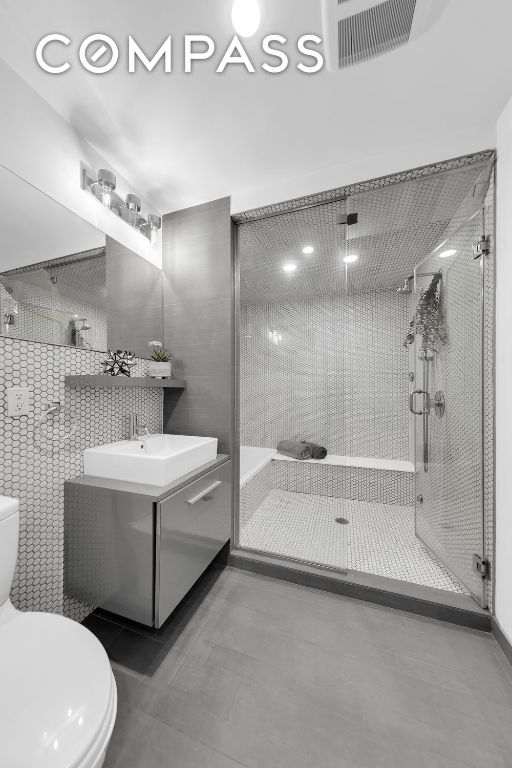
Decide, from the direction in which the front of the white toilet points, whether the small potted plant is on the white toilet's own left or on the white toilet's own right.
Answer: on the white toilet's own left

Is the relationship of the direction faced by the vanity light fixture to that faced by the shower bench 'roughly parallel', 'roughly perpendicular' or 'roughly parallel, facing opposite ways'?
roughly perpendicular

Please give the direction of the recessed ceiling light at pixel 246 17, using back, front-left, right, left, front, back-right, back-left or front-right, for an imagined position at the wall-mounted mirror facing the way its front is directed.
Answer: front

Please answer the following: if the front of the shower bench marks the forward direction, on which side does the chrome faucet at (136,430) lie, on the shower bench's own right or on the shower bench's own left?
on the shower bench's own right

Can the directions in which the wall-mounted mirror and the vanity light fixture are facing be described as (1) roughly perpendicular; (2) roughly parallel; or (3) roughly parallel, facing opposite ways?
roughly parallel

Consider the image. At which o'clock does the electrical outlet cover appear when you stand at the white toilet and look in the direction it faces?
The electrical outlet cover is roughly at 7 o'clock from the white toilet.

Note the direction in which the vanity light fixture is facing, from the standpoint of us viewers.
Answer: facing the viewer and to the right of the viewer

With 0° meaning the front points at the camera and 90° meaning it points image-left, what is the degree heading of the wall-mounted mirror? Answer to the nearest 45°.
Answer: approximately 315°

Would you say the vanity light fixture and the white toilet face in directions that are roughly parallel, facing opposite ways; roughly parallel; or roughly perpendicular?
roughly parallel

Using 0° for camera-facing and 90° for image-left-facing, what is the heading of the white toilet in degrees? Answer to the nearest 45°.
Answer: approximately 315°

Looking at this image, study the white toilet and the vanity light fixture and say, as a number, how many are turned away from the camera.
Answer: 0

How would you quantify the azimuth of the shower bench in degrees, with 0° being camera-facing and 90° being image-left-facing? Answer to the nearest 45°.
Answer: approximately 0°

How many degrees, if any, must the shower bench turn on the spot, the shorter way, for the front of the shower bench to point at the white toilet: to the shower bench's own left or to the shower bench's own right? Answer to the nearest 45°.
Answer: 0° — it already faces it
